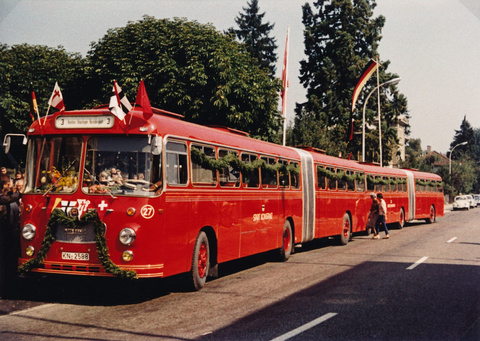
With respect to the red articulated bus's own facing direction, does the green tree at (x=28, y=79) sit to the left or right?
on its right

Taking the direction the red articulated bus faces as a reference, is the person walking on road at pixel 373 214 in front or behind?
behind

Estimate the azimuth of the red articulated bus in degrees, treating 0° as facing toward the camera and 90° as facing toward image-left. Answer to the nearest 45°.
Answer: approximately 45°

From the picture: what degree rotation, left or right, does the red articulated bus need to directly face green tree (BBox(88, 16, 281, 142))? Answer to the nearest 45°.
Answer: approximately 135° to its right
